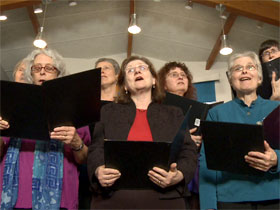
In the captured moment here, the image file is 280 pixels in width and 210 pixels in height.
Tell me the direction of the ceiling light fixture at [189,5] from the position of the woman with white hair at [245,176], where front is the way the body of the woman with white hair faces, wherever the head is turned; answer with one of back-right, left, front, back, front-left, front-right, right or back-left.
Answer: back

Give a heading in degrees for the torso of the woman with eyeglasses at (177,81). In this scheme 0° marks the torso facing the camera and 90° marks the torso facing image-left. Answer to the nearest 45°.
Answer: approximately 315°

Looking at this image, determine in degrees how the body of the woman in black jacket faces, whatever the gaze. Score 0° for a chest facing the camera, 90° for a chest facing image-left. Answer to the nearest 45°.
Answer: approximately 0°

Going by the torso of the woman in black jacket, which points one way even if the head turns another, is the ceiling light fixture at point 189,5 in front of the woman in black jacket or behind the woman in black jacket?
behind

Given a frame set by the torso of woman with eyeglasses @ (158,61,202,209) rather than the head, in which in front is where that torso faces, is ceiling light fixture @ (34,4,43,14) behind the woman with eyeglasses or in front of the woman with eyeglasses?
behind

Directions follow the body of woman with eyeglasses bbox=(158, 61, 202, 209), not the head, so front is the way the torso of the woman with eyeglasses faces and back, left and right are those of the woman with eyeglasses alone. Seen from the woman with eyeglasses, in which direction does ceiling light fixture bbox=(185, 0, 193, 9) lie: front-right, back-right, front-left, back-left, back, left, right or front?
back-left

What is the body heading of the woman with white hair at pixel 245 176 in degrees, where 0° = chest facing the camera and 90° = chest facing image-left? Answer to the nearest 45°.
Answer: approximately 0°

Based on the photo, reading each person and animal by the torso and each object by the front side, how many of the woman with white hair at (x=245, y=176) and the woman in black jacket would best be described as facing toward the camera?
2
